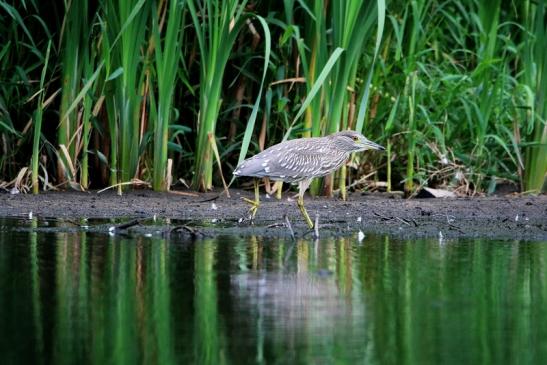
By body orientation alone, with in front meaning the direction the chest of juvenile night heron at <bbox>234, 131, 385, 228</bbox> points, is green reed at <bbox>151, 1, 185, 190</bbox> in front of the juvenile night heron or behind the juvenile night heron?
behind

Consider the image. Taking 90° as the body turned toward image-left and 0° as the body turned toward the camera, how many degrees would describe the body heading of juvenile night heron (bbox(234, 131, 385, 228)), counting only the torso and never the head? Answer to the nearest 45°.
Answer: approximately 270°

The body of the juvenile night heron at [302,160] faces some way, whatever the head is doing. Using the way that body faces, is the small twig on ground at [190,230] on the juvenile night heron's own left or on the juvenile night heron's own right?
on the juvenile night heron's own right
